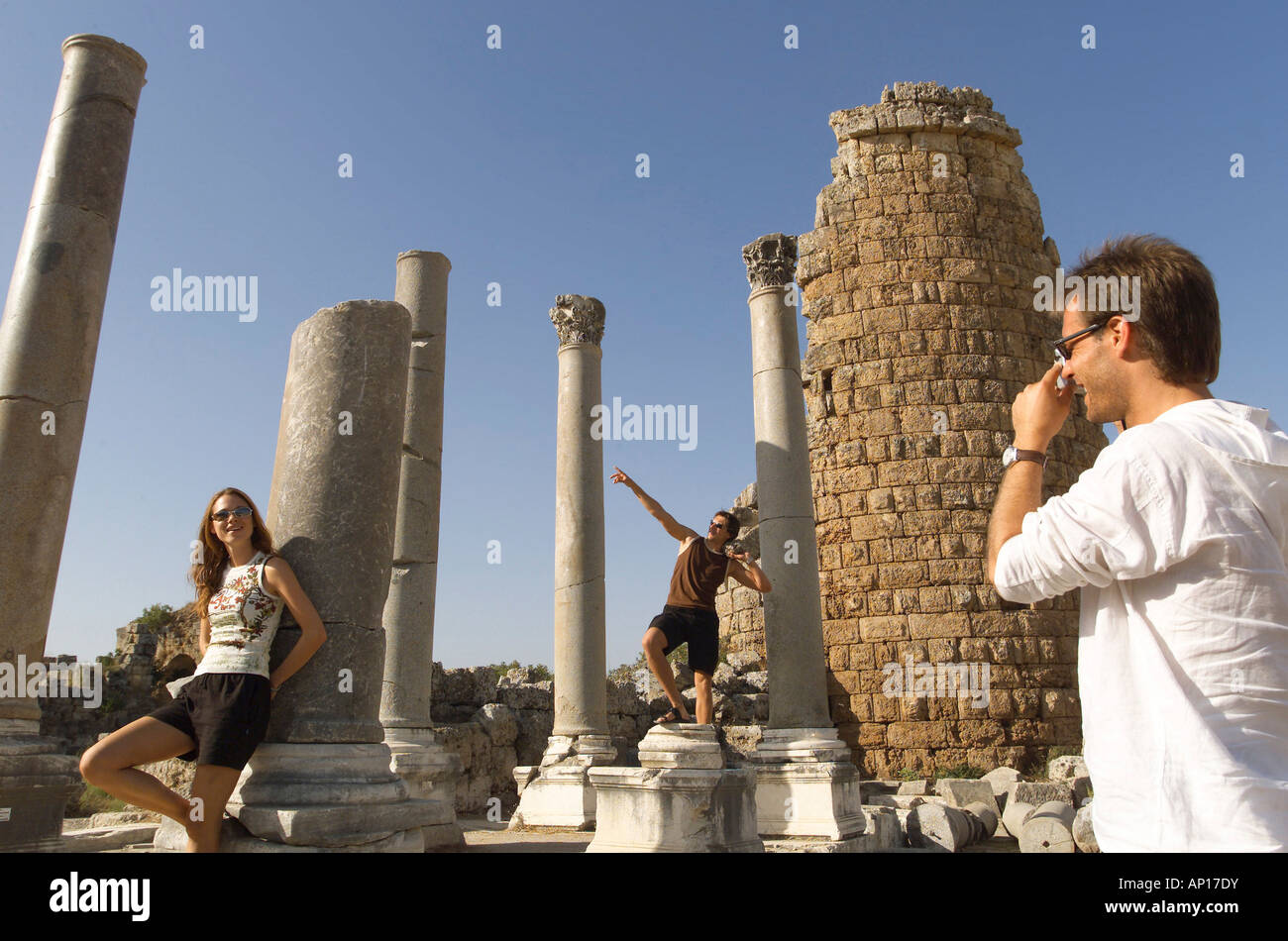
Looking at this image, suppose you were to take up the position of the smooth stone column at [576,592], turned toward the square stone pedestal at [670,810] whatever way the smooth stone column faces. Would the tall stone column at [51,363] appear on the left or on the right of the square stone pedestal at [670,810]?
right

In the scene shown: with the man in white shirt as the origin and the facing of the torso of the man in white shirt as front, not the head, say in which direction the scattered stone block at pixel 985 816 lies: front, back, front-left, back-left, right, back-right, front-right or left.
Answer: front-right

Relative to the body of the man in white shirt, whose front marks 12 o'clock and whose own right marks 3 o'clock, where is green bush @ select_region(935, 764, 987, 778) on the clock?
The green bush is roughly at 1 o'clock from the man in white shirt.

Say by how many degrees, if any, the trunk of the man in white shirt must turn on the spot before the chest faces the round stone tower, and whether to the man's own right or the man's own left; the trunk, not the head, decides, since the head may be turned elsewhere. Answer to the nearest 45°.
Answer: approximately 45° to the man's own right

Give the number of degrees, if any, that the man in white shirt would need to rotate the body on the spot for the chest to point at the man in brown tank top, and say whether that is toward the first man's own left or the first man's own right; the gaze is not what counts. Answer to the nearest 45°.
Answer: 0° — they already face them

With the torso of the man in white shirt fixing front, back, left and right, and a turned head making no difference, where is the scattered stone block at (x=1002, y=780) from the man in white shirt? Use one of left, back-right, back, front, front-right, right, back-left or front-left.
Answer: front-right

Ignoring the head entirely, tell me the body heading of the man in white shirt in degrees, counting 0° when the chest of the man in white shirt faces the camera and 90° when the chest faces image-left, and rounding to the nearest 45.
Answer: approximately 135°

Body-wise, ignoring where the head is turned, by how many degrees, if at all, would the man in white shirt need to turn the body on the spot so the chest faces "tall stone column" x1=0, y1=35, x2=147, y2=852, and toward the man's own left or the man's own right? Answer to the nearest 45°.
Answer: approximately 45° to the man's own left

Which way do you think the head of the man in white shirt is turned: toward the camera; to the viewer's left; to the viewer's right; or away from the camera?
to the viewer's left
